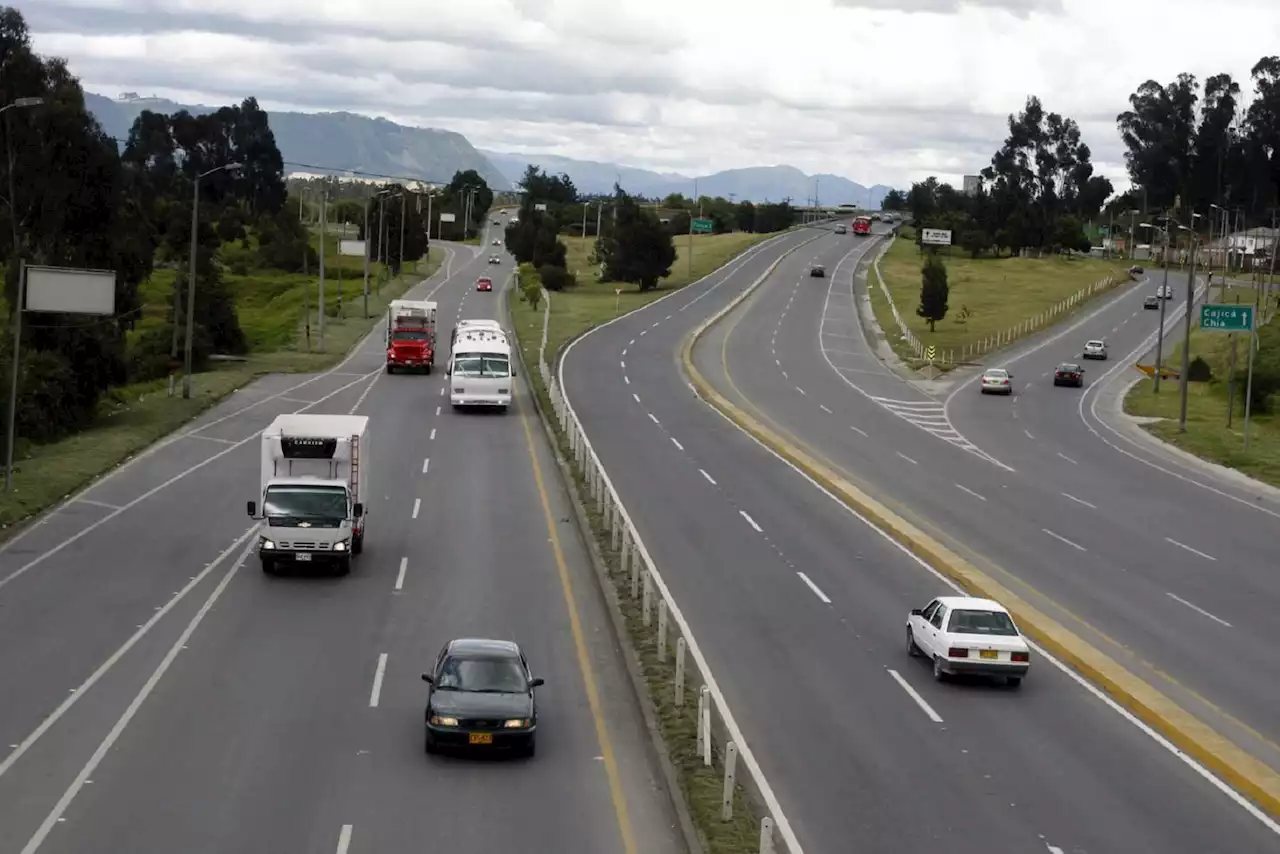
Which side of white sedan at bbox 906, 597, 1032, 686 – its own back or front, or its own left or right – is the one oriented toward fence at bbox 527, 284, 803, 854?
left

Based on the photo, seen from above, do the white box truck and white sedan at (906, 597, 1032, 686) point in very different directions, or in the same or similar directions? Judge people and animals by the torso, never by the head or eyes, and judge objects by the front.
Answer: very different directions

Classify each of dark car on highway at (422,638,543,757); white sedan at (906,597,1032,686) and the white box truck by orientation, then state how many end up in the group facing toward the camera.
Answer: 2

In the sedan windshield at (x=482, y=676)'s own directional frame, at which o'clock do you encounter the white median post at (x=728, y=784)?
The white median post is roughly at 11 o'clock from the sedan windshield.

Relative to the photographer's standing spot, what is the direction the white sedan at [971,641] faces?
facing away from the viewer and to the left of the viewer

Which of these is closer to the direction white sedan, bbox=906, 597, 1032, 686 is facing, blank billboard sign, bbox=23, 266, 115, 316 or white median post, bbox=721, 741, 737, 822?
the blank billboard sign
